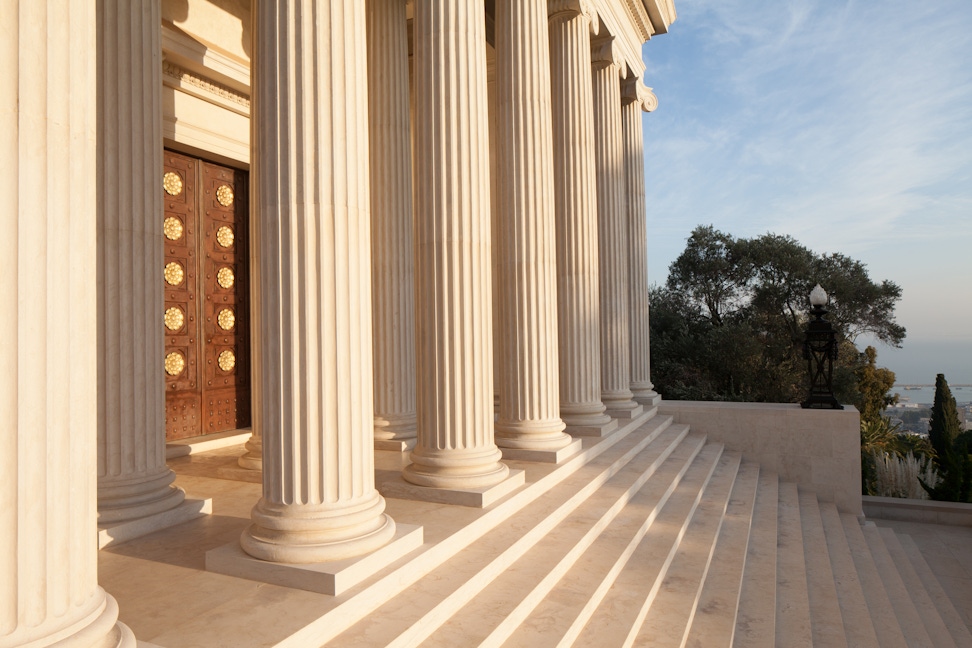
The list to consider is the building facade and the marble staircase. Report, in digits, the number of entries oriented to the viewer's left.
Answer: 0

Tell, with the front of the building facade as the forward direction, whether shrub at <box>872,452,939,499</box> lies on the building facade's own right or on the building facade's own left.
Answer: on the building facade's own left

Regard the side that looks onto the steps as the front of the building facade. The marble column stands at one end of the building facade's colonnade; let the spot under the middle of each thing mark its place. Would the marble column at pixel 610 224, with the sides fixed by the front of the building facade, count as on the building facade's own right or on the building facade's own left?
on the building facade's own left

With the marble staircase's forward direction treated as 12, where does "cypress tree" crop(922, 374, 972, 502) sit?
The cypress tree is roughly at 10 o'clock from the marble staircase.

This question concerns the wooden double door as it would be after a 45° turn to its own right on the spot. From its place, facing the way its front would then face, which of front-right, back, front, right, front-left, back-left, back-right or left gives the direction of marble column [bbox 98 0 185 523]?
front

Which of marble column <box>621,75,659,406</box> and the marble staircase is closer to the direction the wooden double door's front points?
the marble staircase

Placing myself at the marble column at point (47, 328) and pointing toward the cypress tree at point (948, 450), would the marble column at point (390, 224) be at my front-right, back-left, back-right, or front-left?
front-left

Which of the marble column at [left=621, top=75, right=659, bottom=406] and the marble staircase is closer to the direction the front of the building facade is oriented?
the marble staircase

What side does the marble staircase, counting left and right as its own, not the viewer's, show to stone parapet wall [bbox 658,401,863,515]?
left

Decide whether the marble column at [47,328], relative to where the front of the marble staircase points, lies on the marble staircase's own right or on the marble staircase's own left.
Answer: on the marble staircase's own right

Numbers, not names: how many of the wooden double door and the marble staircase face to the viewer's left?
0

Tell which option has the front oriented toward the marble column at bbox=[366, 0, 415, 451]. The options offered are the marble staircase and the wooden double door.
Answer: the wooden double door

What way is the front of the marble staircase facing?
to the viewer's right
